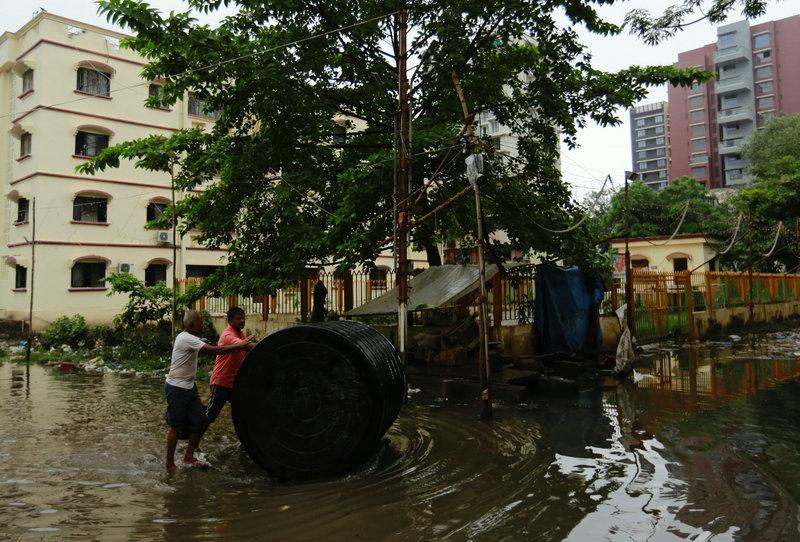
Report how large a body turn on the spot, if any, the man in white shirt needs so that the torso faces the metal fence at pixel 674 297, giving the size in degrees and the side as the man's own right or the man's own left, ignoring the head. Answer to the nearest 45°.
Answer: approximately 45° to the man's own left

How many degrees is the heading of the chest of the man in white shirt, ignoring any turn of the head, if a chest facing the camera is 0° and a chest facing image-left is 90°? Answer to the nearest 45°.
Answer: approximately 270°

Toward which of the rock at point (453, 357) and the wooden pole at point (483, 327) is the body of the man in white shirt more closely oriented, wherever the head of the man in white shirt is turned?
the wooden pole

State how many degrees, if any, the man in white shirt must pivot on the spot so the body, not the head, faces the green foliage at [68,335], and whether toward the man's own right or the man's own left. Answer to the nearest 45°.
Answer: approximately 90° to the man's own left

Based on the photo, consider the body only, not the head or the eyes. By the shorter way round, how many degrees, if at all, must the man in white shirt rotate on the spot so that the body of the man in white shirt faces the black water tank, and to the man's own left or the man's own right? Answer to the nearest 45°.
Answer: approximately 45° to the man's own right

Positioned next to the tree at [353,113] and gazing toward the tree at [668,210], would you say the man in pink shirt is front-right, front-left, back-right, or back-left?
back-right

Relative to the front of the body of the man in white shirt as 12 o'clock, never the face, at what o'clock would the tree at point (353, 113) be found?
The tree is roughly at 10 o'clock from the man in white shirt.
